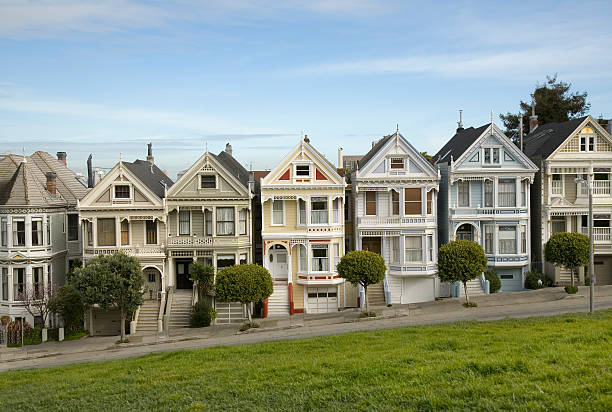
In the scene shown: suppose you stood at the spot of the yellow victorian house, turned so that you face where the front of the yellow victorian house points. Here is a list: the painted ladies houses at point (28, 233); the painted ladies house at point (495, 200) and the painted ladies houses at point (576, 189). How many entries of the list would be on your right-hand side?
1

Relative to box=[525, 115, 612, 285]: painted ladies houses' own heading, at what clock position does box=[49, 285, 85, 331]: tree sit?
The tree is roughly at 2 o'clock from the painted ladies houses.

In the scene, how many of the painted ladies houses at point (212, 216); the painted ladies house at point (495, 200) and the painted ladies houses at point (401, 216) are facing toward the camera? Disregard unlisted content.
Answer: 3

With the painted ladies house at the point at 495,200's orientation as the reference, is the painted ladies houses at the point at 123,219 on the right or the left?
on its right

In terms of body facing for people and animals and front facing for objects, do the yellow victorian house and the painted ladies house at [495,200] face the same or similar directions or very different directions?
same or similar directions

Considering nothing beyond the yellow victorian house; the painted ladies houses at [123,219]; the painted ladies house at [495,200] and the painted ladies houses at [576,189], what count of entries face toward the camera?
4

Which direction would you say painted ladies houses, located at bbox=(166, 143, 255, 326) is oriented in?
toward the camera

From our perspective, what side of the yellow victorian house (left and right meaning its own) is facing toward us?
front

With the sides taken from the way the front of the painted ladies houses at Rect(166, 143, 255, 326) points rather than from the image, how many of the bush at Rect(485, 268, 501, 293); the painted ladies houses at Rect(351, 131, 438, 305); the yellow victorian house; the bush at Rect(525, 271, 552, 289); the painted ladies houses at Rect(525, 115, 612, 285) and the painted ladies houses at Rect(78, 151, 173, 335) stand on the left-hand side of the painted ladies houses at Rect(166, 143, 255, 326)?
5

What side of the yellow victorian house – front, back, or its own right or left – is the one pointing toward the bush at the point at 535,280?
left

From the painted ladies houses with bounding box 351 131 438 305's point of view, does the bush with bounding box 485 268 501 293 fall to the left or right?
on its left

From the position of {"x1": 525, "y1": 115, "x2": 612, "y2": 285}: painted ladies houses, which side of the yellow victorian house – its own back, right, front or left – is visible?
left

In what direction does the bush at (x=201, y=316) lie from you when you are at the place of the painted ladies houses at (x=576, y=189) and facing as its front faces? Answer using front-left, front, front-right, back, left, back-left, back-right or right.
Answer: front-right

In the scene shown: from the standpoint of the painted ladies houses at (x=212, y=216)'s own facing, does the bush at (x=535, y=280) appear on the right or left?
on its left

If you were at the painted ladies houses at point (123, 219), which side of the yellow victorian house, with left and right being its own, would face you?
right

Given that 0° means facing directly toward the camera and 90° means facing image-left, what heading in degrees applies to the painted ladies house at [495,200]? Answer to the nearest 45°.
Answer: approximately 0°

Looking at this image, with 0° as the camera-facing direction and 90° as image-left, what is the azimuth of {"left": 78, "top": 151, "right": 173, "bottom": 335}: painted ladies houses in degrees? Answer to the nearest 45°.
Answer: approximately 0°

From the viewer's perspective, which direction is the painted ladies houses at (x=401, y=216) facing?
toward the camera
